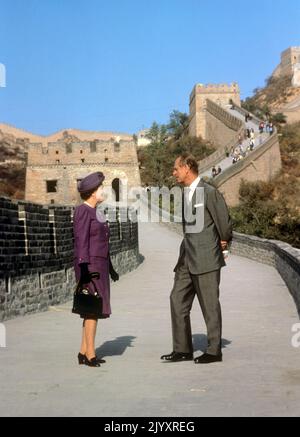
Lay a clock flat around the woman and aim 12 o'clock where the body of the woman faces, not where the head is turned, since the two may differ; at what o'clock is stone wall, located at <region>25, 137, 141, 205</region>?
The stone wall is roughly at 9 o'clock from the woman.

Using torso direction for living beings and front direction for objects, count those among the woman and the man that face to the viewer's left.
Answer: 1

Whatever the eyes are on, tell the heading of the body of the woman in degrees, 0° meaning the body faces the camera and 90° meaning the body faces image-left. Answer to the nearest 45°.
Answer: approximately 270°

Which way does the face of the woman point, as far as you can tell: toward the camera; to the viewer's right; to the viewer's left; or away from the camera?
to the viewer's right

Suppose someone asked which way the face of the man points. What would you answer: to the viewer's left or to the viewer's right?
to the viewer's left

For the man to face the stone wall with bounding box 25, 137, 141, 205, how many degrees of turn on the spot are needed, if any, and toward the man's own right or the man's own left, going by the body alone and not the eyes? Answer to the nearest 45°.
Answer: approximately 90° to the man's own right

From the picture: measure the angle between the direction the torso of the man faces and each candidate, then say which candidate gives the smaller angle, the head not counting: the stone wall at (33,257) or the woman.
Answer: the woman

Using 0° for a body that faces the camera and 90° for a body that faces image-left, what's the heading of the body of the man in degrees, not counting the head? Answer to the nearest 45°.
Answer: approximately 90°

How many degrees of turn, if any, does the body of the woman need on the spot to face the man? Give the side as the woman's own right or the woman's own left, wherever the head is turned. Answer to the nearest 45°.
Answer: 0° — they already face them

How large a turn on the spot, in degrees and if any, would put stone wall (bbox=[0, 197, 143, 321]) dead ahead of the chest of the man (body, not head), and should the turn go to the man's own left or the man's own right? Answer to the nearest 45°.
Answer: approximately 45° to the man's own right

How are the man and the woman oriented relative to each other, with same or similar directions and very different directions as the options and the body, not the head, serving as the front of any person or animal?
very different directions
